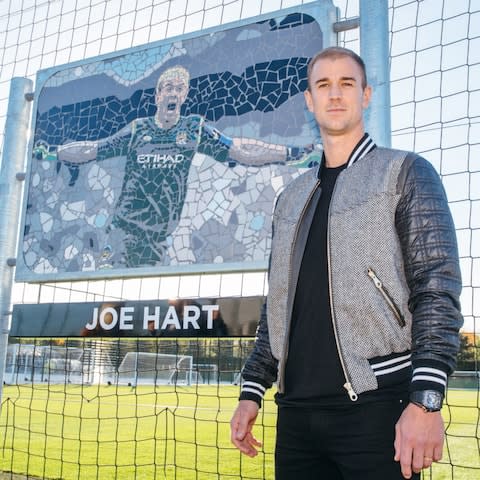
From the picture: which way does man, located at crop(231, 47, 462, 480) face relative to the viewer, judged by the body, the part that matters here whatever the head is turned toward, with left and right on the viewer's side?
facing the viewer and to the left of the viewer

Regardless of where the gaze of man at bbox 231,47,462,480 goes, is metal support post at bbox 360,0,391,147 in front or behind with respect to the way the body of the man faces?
behind

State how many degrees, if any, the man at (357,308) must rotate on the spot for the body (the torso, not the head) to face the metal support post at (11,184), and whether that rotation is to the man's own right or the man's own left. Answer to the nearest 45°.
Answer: approximately 90° to the man's own right
